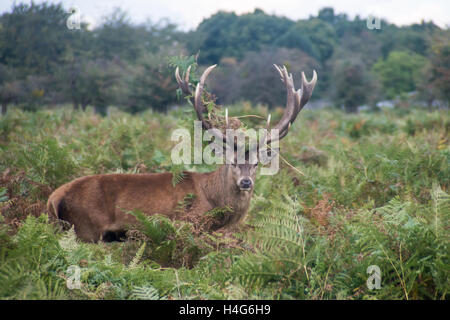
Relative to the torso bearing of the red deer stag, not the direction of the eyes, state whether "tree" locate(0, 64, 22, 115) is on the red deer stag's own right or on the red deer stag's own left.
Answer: on the red deer stag's own left

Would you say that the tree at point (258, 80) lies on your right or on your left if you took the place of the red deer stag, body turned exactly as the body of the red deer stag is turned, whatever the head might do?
on your left

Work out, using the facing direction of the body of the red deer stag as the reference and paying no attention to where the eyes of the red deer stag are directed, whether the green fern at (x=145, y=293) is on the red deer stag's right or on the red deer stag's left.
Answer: on the red deer stag's right

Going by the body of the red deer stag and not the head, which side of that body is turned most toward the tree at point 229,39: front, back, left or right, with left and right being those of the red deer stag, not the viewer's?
left

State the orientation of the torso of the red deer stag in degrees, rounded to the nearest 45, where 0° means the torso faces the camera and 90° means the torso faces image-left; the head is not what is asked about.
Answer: approximately 270°

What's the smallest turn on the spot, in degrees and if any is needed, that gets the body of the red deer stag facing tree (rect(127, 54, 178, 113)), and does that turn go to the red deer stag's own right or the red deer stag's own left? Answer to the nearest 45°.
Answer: approximately 90° to the red deer stag's own left

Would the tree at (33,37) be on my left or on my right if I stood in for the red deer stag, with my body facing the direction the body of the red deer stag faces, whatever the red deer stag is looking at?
on my left
